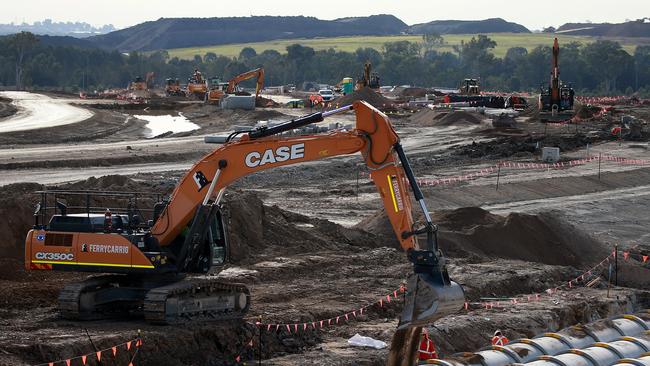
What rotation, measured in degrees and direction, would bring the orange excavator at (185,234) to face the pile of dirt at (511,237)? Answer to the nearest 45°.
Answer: approximately 45° to its left

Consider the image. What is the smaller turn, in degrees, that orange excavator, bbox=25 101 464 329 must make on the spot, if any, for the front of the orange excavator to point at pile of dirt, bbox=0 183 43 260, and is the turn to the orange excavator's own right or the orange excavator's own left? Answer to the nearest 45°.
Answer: approximately 135° to the orange excavator's own left

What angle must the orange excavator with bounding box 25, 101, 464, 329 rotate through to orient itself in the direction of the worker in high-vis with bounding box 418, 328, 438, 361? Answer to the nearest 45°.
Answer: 0° — it already faces them

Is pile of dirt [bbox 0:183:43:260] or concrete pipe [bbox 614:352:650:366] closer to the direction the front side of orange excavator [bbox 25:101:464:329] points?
the concrete pipe

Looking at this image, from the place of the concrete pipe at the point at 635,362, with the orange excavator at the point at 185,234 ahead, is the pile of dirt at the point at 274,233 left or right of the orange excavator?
right

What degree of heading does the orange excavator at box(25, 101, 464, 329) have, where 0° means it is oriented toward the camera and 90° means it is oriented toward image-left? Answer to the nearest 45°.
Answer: approximately 270°

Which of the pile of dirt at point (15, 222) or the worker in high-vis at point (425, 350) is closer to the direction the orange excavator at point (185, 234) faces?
the worker in high-vis
